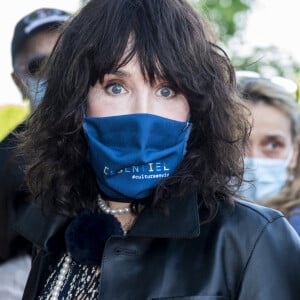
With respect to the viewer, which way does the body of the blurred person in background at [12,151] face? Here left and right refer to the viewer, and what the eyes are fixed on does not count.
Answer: facing the viewer and to the right of the viewer

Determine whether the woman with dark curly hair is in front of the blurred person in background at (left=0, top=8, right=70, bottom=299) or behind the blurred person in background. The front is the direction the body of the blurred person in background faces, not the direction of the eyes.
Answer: in front

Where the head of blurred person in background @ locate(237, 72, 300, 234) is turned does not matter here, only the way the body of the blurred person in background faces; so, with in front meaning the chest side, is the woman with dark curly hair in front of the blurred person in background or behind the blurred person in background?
in front

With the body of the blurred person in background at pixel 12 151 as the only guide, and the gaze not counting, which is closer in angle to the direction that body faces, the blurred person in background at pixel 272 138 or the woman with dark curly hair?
the woman with dark curly hair

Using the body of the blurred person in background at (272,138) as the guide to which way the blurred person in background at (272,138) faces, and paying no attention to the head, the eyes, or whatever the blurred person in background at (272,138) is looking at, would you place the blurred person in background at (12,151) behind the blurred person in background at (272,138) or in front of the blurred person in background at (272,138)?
in front

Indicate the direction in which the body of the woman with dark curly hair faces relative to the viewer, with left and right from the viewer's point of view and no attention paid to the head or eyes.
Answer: facing the viewer and to the left of the viewer

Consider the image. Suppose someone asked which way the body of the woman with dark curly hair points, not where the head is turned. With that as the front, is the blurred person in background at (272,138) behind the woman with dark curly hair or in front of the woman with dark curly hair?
behind

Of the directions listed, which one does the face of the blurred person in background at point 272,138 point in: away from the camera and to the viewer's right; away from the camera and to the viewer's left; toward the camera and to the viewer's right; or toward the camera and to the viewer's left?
toward the camera and to the viewer's left
